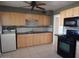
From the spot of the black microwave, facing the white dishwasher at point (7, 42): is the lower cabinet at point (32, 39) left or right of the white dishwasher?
right

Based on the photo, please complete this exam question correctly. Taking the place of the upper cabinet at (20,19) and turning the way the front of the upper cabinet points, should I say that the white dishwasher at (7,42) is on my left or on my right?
on my right

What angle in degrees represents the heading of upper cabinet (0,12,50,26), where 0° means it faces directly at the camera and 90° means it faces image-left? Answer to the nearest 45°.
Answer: approximately 315°

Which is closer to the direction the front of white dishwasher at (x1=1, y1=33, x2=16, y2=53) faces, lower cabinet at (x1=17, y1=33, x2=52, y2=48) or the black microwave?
the black microwave

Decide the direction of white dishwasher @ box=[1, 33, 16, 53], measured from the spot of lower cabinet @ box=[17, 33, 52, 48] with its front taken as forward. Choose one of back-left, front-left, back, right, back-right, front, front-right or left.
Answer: right

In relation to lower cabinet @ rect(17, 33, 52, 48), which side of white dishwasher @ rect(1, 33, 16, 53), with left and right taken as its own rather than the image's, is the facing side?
left

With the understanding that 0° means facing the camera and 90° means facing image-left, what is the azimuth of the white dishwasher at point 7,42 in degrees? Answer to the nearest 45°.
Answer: approximately 315°
